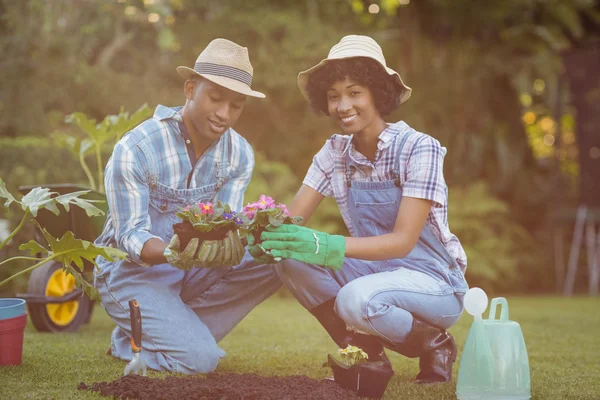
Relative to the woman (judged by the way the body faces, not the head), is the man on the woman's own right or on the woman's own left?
on the woman's own right

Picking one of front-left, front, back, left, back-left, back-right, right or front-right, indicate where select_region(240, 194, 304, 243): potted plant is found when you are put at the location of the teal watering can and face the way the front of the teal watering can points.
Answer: front-right

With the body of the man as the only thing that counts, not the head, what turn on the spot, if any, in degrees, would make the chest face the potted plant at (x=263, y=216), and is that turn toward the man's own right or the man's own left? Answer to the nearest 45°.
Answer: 0° — they already face it

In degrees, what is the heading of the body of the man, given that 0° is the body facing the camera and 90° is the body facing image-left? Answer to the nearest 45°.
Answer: approximately 315°

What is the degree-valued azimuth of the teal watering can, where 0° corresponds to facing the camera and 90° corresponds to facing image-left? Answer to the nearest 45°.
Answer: approximately 45°

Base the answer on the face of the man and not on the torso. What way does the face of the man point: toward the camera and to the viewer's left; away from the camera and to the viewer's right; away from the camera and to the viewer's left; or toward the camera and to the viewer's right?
toward the camera and to the viewer's right

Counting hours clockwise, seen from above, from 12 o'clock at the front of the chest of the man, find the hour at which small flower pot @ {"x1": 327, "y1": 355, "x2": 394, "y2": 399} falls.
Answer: The small flower pot is roughly at 12 o'clock from the man.
